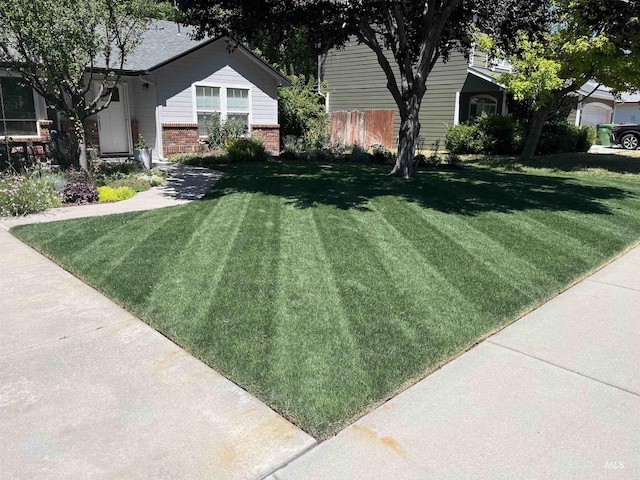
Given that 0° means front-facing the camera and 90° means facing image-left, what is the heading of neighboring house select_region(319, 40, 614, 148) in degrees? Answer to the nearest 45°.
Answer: approximately 315°

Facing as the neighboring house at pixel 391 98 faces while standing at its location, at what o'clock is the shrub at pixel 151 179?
The shrub is roughly at 2 o'clock from the neighboring house.

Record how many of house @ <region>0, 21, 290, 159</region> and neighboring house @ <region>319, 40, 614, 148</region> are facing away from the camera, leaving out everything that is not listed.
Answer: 0

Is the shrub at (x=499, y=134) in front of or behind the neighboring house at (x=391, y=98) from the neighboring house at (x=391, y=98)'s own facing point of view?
in front

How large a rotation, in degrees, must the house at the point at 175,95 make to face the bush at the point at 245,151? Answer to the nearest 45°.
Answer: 0° — it already faces it

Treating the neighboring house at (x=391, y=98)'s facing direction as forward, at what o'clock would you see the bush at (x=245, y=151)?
The bush is roughly at 2 o'clock from the neighboring house.

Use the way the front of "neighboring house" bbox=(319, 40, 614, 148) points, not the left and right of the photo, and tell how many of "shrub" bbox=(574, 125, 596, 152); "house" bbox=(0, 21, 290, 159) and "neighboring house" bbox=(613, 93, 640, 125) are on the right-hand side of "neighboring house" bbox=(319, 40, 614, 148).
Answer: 1

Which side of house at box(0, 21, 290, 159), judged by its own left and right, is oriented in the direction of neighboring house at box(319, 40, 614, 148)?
left

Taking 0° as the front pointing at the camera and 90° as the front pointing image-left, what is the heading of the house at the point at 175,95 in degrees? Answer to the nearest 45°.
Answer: approximately 315°

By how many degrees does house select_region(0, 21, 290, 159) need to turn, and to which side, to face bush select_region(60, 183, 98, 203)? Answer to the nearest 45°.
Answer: approximately 45° to its right

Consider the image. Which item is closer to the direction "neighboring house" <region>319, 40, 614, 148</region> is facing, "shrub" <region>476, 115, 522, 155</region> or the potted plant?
the shrub

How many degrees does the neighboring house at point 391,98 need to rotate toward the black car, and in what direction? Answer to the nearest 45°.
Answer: approximately 45° to its left

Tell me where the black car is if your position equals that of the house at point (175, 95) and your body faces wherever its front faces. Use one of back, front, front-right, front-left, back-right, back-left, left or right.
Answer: front-left
